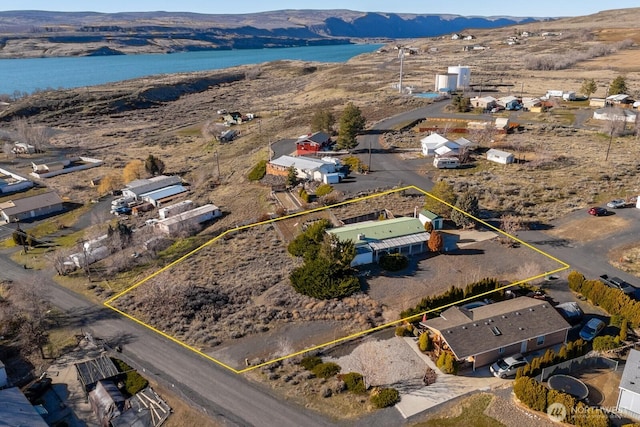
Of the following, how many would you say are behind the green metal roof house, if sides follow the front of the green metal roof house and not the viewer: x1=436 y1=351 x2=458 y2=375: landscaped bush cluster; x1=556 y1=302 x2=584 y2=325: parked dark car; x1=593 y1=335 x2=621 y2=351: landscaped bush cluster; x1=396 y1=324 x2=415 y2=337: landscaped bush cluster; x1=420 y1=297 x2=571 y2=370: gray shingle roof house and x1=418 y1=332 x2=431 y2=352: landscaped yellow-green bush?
0

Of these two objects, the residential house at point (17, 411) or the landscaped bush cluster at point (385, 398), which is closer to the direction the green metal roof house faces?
the landscaped bush cluster

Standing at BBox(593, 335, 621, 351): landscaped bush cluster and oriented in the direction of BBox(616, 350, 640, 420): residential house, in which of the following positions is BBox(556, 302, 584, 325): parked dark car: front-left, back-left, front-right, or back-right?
back-right

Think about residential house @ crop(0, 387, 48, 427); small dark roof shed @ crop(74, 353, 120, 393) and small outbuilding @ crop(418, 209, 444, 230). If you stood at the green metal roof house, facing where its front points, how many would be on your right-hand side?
2

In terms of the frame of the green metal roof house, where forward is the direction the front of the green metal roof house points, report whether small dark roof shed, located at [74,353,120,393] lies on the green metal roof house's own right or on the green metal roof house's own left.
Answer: on the green metal roof house's own right

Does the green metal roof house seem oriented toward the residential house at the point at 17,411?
no

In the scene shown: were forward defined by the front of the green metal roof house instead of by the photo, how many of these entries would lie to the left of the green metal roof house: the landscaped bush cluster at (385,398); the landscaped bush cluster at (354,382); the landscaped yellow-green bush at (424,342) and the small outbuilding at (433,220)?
1

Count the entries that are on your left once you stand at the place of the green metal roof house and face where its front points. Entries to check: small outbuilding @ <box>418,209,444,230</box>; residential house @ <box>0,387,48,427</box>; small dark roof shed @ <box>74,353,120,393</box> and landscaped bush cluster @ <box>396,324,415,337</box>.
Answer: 1

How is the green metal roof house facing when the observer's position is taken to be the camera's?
facing the viewer and to the right of the viewer

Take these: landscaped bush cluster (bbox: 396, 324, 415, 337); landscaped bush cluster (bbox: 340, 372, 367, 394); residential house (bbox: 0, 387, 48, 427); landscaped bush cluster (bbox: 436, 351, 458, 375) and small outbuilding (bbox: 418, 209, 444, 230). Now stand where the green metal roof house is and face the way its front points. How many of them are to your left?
1

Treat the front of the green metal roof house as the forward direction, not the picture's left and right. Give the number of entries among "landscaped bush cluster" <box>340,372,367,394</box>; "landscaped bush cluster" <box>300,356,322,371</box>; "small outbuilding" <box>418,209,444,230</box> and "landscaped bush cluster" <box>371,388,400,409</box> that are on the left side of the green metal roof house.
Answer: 1

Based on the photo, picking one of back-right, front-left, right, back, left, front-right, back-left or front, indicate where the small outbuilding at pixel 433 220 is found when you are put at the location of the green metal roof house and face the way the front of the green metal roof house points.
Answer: left

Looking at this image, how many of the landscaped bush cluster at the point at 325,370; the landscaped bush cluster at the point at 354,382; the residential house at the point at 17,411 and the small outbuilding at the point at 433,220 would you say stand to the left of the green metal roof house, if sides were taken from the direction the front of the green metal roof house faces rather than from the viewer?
1

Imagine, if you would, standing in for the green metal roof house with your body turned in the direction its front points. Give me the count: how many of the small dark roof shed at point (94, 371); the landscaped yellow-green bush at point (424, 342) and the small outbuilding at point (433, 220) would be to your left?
1

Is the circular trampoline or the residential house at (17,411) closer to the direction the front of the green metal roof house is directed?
the circular trampoline

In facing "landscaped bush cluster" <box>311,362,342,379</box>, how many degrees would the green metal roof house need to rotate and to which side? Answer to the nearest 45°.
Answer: approximately 45° to its right
